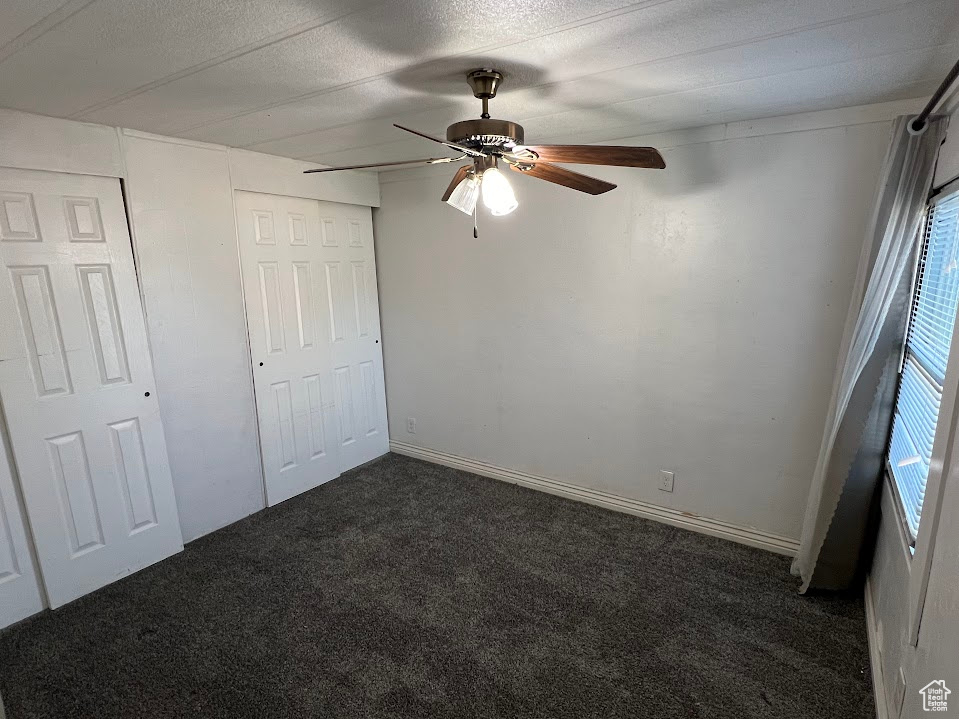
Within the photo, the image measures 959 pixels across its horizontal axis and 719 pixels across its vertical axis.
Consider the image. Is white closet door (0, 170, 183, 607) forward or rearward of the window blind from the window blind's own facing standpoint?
forward

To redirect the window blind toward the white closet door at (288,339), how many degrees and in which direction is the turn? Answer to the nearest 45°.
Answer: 0° — it already faces it

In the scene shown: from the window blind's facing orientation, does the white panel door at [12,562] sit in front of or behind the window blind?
in front

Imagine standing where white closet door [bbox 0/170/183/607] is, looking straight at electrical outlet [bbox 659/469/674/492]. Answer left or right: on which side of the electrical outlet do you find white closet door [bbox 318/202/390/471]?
left

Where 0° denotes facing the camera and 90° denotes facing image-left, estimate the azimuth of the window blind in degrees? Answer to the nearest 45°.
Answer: approximately 90°
